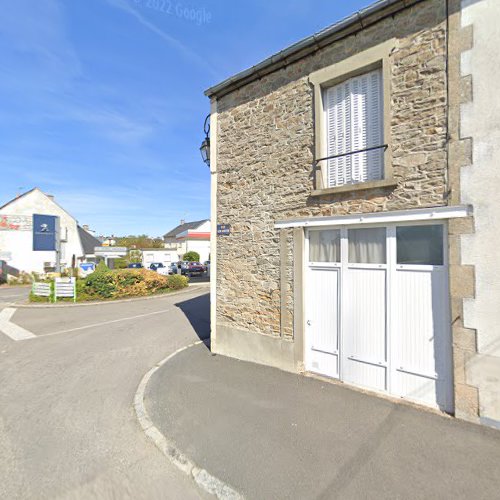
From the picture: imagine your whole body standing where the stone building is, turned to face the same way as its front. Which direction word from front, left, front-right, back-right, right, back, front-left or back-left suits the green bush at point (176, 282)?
right

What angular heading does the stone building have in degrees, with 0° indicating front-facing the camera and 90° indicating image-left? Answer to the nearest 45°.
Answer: approximately 45°

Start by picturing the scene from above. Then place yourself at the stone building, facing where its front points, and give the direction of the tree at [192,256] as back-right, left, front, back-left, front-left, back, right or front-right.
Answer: right

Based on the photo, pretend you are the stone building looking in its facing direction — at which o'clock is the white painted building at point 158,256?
The white painted building is roughly at 3 o'clock from the stone building.

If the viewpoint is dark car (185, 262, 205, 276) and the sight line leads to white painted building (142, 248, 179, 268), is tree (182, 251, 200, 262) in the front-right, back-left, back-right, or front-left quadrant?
front-right

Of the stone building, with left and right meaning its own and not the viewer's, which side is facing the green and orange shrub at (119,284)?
right

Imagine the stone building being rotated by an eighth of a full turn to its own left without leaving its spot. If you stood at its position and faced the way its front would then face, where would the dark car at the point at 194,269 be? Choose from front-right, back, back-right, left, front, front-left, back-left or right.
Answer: back-right
